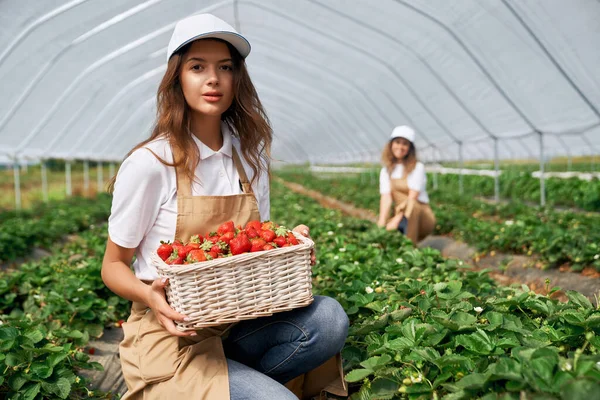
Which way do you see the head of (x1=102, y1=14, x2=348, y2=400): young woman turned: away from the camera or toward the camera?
toward the camera

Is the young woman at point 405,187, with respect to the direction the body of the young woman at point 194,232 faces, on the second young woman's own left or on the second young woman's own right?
on the second young woman's own left

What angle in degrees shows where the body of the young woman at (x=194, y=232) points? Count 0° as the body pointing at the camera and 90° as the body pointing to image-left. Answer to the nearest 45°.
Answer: approximately 315°
